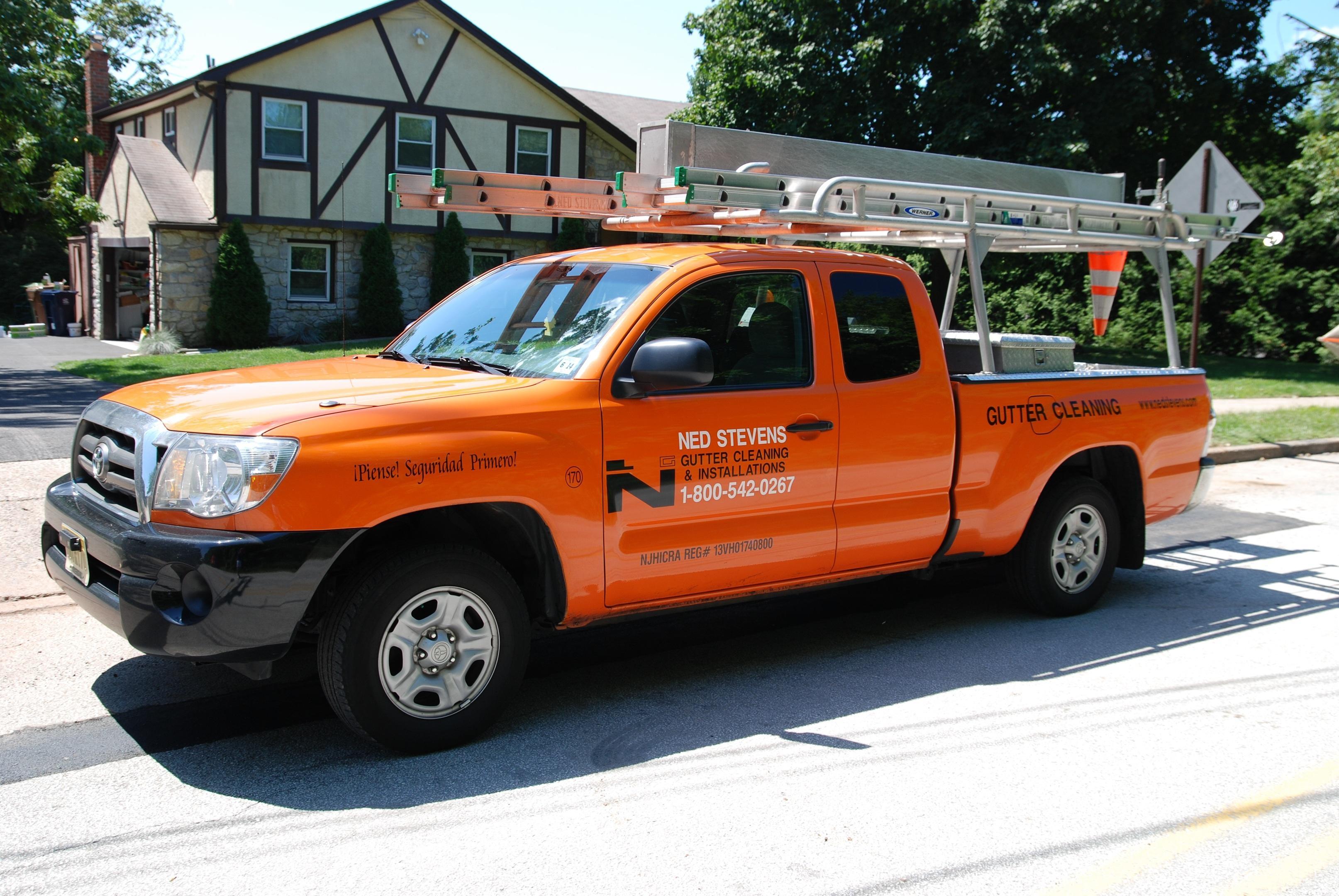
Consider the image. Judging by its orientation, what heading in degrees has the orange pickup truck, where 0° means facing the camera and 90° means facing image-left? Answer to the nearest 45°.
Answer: approximately 45°

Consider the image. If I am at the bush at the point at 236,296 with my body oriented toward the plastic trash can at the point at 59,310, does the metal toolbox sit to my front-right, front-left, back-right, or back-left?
back-left

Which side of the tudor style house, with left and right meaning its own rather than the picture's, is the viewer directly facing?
front

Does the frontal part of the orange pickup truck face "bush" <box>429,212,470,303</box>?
no

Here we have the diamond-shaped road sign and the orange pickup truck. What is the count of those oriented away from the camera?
1

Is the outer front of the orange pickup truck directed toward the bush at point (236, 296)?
no

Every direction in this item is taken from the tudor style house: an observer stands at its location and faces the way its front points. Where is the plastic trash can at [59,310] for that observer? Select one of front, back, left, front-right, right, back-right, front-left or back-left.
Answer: back-right

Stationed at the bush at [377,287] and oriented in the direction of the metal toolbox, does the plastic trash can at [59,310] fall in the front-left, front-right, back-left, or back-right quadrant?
back-right

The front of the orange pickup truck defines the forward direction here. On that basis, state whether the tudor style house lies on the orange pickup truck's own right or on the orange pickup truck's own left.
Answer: on the orange pickup truck's own right

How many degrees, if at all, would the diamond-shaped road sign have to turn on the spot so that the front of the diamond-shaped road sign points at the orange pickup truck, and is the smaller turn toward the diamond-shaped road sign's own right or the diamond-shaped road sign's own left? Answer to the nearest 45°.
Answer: approximately 180°

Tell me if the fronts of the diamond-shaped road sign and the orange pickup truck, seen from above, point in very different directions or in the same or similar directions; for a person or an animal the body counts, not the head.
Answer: very different directions

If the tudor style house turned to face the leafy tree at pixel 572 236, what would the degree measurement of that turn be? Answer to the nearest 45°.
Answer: approximately 90° to its left

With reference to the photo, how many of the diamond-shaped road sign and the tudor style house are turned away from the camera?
1

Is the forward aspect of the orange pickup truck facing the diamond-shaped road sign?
no

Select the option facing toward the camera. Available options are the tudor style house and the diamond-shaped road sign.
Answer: the tudor style house

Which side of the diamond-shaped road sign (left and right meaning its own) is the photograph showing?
back
